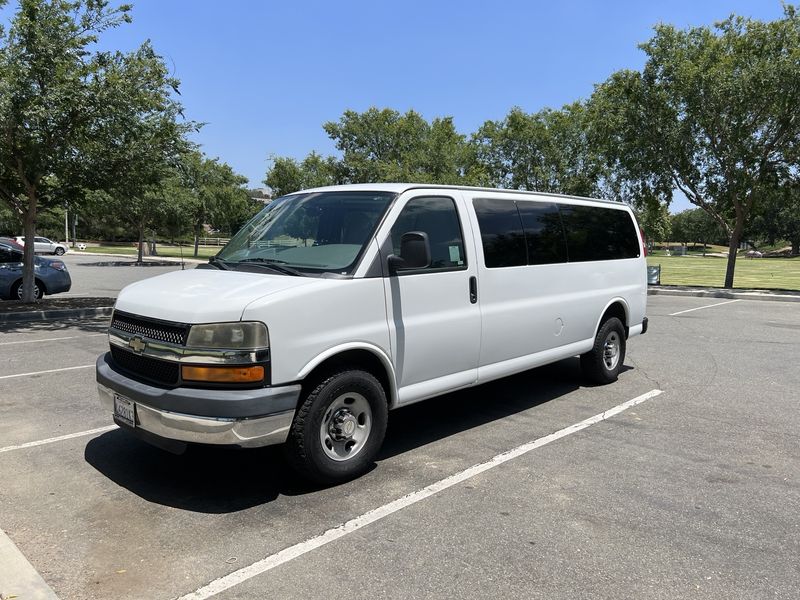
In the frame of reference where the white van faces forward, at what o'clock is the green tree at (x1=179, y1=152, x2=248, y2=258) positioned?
The green tree is roughly at 4 o'clock from the white van.

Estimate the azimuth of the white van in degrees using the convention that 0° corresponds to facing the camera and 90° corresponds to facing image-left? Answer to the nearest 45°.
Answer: approximately 45°

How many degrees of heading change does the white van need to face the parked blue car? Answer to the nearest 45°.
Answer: approximately 90° to its right

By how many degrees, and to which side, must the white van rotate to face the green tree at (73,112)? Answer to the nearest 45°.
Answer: approximately 90° to its right

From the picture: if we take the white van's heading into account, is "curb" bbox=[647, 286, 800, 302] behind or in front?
behind

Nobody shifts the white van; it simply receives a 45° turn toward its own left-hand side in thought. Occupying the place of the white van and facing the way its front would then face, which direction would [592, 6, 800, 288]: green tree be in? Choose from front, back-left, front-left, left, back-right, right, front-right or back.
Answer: back-left

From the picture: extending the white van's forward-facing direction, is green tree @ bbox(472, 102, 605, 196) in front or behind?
behind

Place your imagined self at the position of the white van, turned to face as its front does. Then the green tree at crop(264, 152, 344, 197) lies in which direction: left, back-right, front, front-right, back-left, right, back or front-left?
back-right
